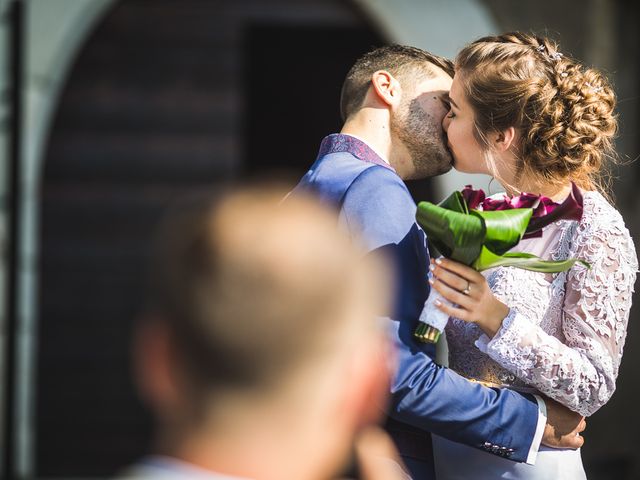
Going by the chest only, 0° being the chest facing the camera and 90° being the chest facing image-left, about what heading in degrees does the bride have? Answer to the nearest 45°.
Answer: approximately 90°

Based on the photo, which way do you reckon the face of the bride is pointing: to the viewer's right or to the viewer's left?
to the viewer's left
